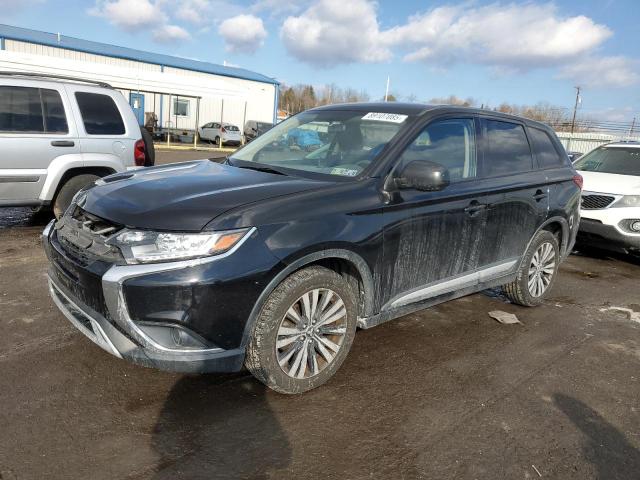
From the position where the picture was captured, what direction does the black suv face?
facing the viewer and to the left of the viewer

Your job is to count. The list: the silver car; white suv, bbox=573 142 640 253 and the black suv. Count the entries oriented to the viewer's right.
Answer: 0

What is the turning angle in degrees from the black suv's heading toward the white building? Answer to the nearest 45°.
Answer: approximately 135° to its right

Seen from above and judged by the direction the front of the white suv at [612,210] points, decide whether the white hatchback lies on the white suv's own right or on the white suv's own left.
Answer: on the white suv's own right

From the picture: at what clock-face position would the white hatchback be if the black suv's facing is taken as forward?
The white hatchback is roughly at 4 o'clock from the black suv.

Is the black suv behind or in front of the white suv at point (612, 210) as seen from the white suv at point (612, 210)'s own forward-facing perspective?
in front

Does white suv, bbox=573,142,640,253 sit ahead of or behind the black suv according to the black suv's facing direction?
behind

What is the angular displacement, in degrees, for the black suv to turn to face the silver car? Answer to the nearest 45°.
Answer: approximately 90° to its right

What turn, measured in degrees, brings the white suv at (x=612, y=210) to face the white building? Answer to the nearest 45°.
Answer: approximately 90° to its right
